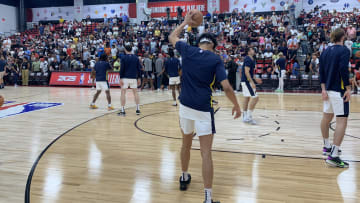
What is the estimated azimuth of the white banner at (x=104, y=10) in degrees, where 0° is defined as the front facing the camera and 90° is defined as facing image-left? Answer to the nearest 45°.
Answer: approximately 0°

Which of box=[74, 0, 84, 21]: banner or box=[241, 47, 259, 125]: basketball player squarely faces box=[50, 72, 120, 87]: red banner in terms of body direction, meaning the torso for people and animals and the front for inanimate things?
the banner

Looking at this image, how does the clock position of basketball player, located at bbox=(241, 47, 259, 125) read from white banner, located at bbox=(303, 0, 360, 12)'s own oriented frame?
The basketball player is roughly at 12 o'clock from the white banner.

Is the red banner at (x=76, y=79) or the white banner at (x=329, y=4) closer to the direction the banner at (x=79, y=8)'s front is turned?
the red banner

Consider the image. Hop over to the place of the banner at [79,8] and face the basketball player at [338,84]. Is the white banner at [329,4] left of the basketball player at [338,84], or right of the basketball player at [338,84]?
left

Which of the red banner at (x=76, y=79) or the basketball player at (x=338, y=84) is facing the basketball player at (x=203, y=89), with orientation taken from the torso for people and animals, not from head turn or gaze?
the red banner

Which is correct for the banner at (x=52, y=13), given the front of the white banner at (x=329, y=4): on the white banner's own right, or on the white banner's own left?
on the white banner's own right
